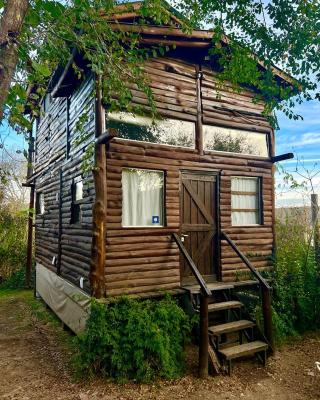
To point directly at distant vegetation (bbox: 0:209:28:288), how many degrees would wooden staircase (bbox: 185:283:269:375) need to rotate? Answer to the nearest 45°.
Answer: approximately 180°

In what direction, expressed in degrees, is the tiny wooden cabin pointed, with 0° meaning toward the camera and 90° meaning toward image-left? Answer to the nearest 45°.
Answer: approximately 315°

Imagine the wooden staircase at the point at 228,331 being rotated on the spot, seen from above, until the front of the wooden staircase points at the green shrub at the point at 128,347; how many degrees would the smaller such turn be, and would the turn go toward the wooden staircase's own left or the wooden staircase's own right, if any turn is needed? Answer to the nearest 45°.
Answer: approximately 90° to the wooden staircase's own right

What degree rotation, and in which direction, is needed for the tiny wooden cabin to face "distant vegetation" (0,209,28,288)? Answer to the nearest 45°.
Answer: approximately 180°

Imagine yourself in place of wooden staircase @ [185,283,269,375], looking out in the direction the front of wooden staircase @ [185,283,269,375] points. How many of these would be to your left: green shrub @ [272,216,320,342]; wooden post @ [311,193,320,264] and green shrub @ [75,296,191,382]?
2

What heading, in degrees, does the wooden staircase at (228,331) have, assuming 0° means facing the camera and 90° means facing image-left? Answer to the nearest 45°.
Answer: approximately 315°

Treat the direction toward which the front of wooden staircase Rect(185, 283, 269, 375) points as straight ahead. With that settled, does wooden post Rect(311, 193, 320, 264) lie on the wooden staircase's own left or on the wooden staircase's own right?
on the wooden staircase's own left
